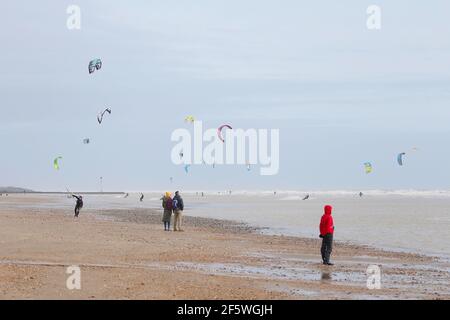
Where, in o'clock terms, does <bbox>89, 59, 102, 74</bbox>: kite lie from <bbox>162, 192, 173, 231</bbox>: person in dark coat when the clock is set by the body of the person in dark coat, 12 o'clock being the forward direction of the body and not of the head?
The kite is roughly at 11 o'clock from the person in dark coat.

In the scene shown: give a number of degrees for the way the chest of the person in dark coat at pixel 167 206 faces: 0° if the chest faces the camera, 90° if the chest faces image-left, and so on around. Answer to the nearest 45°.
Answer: approximately 180°

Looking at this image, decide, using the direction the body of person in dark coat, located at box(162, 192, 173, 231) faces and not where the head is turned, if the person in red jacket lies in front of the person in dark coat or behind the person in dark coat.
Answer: behind

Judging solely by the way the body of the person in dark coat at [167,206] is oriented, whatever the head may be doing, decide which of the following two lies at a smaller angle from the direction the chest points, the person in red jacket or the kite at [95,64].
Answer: the kite
